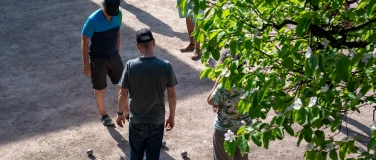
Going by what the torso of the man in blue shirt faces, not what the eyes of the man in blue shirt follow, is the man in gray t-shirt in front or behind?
in front

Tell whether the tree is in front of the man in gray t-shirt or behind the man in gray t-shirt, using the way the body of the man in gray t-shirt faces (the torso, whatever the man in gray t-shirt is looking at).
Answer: behind

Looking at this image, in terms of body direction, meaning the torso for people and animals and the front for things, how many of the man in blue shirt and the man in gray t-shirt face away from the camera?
1

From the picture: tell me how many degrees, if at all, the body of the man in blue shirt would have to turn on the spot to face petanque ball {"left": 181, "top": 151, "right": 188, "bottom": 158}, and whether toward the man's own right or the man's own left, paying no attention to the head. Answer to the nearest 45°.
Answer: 0° — they already face it

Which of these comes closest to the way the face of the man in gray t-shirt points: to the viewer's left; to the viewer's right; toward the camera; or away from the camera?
away from the camera

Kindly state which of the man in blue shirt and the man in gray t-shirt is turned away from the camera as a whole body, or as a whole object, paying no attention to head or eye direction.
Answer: the man in gray t-shirt

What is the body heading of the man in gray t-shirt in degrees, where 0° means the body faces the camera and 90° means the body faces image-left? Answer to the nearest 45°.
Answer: approximately 180°
